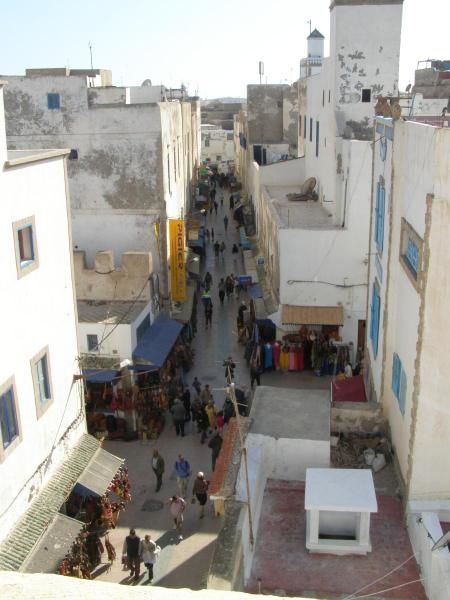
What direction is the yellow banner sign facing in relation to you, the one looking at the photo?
facing the viewer

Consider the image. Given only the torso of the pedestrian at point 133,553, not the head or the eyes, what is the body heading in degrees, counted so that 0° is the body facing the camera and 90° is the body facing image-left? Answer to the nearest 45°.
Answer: approximately 180°

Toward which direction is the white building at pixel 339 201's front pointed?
to the viewer's left

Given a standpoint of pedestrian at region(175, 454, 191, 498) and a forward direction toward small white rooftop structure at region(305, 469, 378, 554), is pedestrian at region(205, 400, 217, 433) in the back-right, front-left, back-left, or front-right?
back-left

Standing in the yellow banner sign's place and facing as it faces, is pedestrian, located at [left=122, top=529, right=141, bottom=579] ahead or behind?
ahead

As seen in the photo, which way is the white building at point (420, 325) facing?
to the viewer's left

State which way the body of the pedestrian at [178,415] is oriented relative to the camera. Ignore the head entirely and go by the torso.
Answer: away from the camera

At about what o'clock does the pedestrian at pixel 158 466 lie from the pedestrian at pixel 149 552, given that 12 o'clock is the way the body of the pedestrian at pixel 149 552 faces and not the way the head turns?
the pedestrian at pixel 158 466 is roughly at 12 o'clock from the pedestrian at pixel 149 552.

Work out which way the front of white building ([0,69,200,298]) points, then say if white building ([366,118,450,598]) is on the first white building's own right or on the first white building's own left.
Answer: on the first white building's own right

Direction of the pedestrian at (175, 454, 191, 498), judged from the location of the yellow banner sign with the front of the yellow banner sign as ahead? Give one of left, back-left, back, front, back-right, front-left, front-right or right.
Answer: front

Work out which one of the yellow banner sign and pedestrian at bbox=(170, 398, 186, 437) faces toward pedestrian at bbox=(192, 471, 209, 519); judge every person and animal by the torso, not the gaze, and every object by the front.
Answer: the yellow banner sign

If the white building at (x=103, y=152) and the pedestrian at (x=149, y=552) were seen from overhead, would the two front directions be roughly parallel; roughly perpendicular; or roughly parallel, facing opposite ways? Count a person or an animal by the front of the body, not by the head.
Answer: roughly perpendicular
